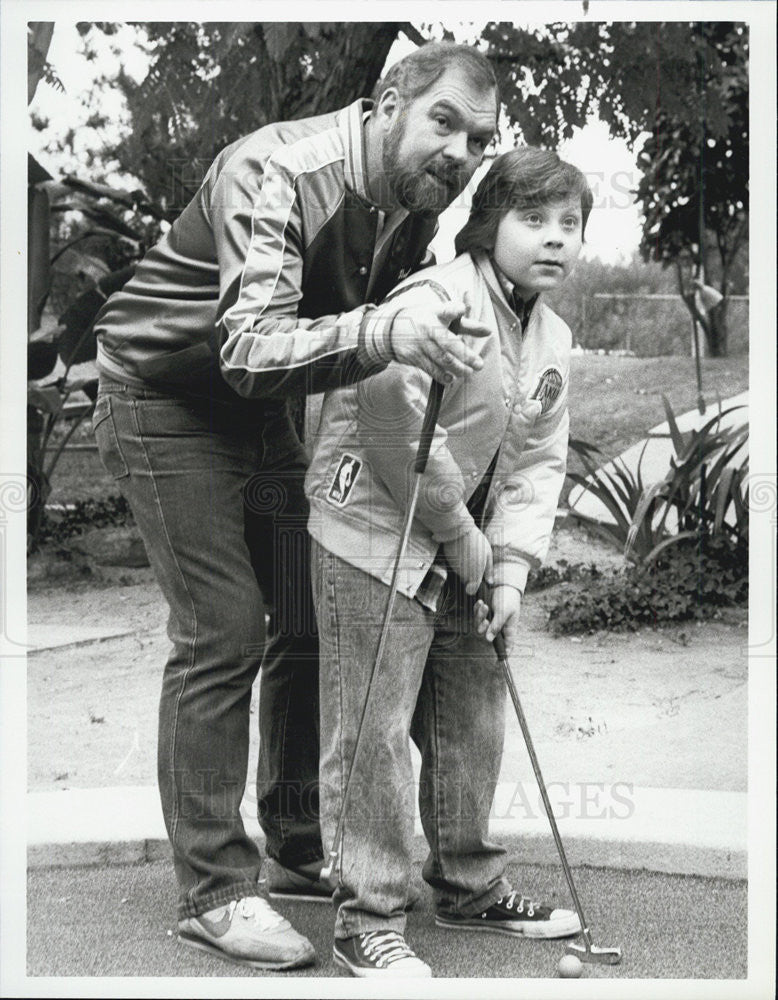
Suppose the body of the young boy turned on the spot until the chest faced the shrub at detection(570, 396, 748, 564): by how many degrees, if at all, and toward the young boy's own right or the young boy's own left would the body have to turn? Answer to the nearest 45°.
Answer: approximately 90° to the young boy's own left

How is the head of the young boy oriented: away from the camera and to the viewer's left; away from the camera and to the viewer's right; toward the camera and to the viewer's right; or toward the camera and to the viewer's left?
toward the camera and to the viewer's right

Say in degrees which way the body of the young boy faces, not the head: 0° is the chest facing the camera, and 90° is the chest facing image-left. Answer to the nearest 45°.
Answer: approximately 315°

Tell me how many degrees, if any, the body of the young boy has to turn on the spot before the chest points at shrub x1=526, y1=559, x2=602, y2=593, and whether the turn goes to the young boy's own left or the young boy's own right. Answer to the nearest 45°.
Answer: approximately 135° to the young boy's own left

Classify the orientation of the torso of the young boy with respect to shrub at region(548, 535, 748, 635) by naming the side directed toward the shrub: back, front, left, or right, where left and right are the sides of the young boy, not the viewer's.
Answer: left

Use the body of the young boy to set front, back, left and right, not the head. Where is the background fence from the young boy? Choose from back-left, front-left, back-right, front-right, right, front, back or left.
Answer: left

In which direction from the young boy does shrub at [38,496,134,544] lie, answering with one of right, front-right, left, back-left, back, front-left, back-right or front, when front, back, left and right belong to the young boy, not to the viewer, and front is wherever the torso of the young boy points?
back
